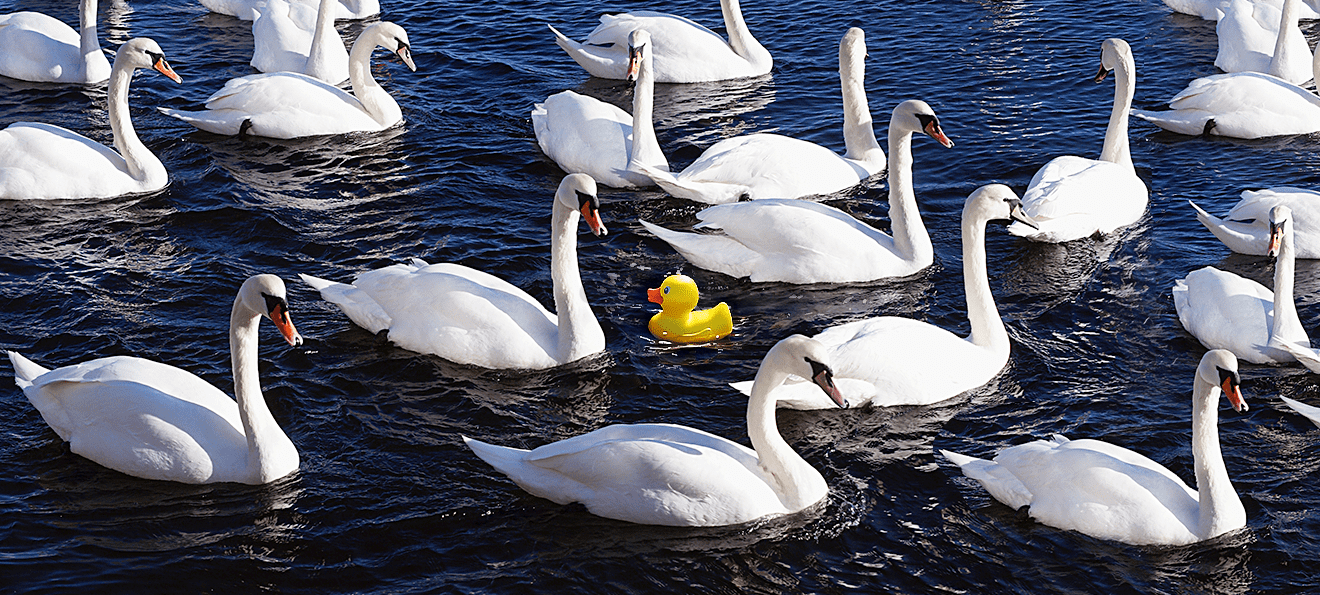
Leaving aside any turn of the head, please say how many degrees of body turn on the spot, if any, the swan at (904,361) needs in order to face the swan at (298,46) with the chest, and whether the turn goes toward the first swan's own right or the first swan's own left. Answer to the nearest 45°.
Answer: approximately 135° to the first swan's own left

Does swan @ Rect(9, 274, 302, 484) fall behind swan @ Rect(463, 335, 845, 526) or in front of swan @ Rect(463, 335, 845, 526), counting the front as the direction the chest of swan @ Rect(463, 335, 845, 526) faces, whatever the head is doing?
behind

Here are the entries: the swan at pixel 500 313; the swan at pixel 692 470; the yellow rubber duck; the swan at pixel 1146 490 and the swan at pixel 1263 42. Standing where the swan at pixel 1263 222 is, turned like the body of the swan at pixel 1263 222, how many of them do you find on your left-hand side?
1

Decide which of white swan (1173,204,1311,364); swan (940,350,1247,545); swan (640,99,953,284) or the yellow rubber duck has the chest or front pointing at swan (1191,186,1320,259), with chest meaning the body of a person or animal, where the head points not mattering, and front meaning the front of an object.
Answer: swan (640,99,953,284)

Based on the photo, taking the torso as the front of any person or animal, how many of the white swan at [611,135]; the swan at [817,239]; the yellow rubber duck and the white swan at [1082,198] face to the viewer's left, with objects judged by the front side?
1

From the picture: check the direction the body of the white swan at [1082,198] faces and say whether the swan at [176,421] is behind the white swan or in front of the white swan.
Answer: behind

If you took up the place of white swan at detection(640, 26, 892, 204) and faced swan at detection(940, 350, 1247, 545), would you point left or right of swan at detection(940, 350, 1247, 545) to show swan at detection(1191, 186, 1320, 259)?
left

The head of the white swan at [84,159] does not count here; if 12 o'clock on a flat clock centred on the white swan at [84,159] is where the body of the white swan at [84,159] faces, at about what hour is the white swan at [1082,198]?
the white swan at [1082,198] is roughly at 1 o'clock from the white swan at [84,159].

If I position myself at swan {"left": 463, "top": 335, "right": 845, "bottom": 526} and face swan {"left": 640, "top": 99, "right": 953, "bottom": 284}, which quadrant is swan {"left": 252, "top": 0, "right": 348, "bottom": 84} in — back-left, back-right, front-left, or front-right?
front-left

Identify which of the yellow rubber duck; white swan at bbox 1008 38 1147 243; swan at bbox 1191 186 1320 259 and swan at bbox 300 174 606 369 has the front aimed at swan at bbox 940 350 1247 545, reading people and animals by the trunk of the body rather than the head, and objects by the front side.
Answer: swan at bbox 300 174 606 369

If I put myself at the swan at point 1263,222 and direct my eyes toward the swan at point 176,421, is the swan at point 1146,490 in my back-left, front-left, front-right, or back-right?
front-left

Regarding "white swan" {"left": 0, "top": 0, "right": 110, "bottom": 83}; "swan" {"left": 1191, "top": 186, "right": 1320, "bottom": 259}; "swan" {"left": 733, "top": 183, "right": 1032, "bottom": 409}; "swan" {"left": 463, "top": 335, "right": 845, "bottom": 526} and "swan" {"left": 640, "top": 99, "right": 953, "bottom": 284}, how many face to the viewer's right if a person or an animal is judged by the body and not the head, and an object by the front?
5

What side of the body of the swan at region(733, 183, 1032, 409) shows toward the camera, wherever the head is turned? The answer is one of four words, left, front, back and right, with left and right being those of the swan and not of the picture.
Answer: right

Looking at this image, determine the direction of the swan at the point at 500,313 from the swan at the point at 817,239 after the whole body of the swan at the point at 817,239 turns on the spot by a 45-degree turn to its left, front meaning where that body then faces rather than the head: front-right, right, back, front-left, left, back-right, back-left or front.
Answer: back

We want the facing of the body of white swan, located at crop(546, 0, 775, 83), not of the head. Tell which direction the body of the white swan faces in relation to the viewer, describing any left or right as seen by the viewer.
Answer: facing to the right of the viewer

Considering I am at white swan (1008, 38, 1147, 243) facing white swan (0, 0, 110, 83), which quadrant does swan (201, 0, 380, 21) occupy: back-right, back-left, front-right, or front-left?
front-right

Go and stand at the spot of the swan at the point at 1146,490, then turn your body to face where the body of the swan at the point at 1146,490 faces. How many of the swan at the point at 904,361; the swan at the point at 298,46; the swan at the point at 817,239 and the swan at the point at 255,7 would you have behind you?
4

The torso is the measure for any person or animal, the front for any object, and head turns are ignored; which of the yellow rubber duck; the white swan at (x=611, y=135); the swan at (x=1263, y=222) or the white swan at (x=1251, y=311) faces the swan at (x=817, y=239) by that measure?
the white swan at (x=611, y=135)
